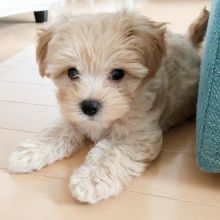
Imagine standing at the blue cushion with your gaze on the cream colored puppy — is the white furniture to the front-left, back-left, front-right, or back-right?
front-right

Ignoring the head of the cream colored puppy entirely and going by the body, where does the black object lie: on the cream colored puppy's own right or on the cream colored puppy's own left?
on the cream colored puppy's own right

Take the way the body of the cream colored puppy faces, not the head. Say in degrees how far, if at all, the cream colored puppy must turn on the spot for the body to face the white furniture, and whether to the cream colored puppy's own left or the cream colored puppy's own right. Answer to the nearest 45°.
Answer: approximately 135° to the cream colored puppy's own right

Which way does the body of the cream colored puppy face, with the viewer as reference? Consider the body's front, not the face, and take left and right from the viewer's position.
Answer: facing the viewer and to the left of the viewer
